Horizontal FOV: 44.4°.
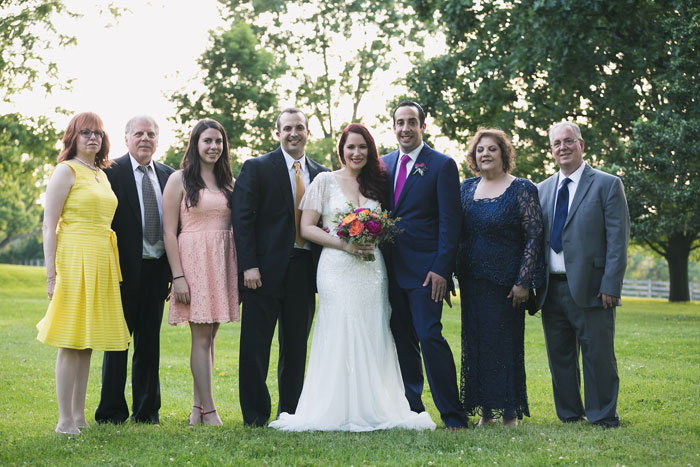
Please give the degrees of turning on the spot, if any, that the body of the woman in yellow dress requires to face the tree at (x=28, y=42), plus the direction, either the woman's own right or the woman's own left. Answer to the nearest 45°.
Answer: approximately 135° to the woman's own left

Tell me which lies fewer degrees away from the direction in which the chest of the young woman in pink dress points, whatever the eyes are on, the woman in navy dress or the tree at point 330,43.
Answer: the woman in navy dress

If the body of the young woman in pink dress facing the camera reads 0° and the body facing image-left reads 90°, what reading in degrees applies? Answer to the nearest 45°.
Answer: approximately 315°

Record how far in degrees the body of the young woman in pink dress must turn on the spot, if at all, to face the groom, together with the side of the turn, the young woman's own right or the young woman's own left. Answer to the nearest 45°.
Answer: approximately 45° to the young woman's own left

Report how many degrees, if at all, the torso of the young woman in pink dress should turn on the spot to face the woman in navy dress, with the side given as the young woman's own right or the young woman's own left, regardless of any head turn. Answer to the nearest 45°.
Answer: approximately 45° to the young woman's own left

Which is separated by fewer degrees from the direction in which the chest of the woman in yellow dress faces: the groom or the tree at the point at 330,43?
the groom
